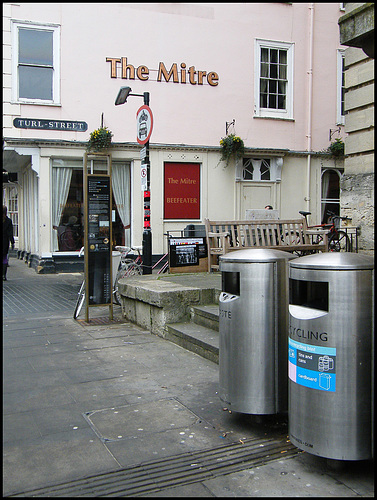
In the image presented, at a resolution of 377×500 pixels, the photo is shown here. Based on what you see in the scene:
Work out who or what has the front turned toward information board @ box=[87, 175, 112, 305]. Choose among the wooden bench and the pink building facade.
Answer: the pink building facade

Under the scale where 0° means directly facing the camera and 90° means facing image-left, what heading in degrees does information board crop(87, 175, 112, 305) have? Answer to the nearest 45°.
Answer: approximately 0°

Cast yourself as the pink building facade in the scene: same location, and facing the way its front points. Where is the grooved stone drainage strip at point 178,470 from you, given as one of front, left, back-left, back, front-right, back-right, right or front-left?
front

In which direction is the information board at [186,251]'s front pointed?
toward the camera

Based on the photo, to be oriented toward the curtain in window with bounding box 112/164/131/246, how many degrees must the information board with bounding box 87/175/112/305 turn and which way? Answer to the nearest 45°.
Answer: approximately 180°

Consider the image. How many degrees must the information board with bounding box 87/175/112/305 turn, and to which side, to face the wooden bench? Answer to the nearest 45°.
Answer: approximately 90° to its left

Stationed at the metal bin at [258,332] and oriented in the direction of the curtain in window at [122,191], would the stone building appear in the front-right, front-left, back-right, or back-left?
front-right

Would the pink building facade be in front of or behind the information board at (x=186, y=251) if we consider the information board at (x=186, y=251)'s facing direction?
behind

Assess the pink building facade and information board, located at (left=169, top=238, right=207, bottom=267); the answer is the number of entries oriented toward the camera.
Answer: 2

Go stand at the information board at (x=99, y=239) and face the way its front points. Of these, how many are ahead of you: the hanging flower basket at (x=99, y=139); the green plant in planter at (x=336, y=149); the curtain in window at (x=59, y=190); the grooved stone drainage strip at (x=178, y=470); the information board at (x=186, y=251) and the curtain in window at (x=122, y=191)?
1

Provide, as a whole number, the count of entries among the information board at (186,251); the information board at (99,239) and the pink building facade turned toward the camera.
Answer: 3

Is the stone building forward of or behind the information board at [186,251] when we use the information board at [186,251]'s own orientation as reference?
forward

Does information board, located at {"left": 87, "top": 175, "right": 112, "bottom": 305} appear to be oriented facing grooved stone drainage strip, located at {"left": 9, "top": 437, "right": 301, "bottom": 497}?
yes

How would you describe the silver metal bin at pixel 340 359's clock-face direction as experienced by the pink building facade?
The silver metal bin is roughly at 12 o'clock from the pink building facade.

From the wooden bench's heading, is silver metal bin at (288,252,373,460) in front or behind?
in front
